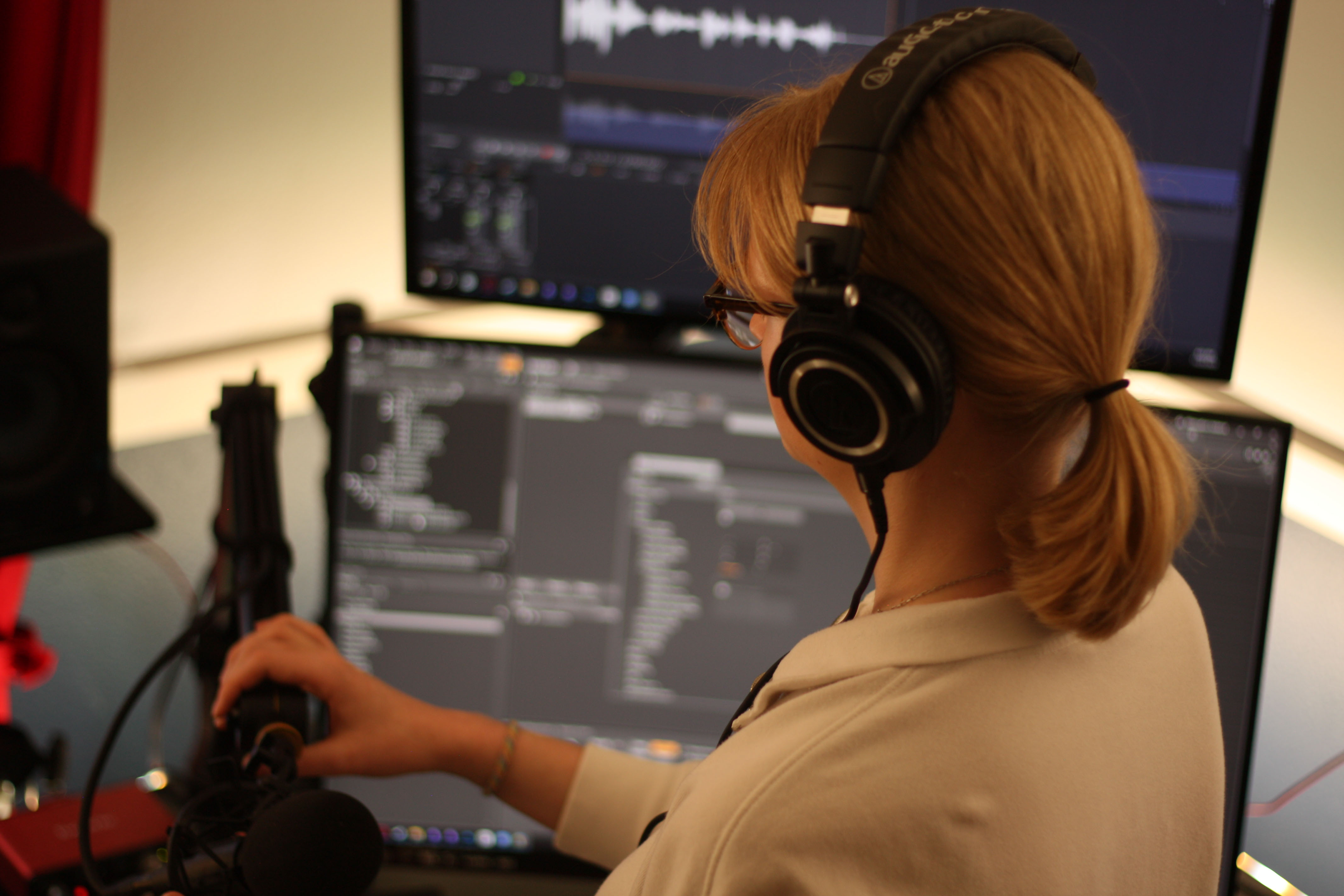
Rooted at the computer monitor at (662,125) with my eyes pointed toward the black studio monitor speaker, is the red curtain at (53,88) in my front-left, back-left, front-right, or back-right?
front-right

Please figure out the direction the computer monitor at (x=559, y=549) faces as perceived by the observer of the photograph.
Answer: facing the viewer

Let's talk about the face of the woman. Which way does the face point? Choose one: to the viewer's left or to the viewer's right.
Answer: to the viewer's left

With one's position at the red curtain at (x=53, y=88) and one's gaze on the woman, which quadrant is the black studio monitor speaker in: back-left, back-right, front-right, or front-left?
front-right

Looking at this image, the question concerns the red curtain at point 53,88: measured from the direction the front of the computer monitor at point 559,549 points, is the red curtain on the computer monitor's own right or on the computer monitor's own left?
on the computer monitor's own right
